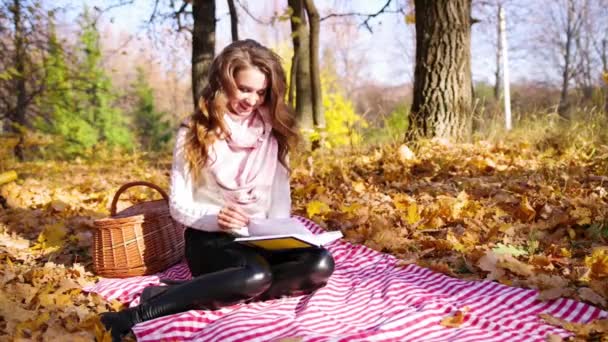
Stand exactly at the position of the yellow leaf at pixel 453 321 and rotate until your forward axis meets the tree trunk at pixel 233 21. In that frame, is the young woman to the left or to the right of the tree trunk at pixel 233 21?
left

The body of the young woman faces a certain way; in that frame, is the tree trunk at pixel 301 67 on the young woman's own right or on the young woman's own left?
on the young woman's own left

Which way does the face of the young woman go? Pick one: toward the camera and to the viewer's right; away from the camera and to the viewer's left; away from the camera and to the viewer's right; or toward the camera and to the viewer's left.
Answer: toward the camera and to the viewer's right

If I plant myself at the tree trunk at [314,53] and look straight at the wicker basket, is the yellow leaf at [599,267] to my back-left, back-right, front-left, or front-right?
front-left

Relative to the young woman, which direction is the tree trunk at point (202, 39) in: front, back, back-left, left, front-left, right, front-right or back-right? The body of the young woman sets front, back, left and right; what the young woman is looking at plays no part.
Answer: back-left

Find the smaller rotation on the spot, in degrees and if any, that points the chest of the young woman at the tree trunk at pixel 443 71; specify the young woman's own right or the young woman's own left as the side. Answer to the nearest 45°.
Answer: approximately 90° to the young woman's own left

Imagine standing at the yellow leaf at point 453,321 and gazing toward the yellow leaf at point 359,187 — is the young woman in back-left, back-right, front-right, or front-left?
front-left

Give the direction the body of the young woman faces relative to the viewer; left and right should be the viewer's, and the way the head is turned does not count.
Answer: facing the viewer and to the right of the viewer

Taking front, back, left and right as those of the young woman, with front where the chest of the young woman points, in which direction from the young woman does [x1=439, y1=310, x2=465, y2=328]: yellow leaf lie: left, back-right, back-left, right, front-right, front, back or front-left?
front
